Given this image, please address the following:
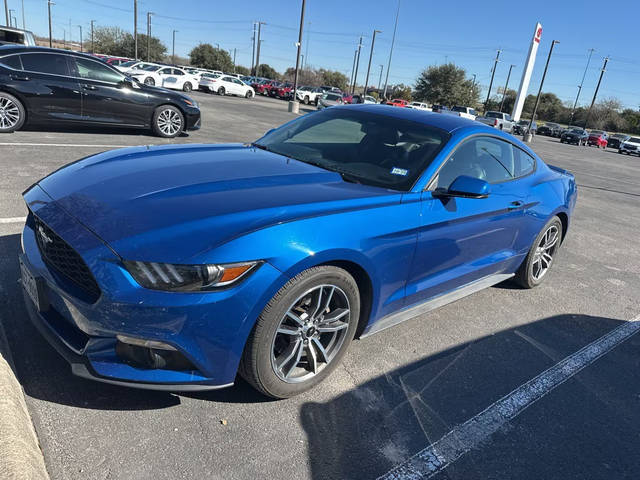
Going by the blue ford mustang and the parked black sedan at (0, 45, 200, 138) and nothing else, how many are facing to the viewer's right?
1

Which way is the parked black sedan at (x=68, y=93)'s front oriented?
to the viewer's right

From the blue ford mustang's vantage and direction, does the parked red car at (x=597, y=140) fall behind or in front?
behind

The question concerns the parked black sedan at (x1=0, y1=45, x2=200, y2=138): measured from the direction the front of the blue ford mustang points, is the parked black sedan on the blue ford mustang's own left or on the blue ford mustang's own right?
on the blue ford mustang's own right

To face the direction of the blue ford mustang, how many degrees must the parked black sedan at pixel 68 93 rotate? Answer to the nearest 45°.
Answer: approximately 90° to its right
